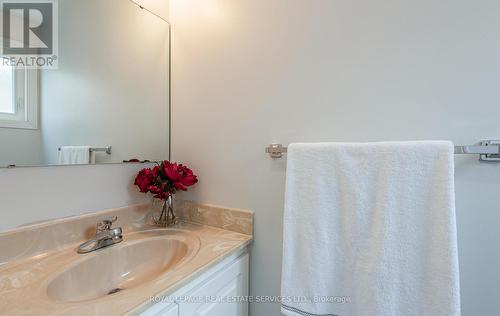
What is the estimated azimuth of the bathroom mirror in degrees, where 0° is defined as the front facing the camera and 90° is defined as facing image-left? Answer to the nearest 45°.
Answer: approximately 315°

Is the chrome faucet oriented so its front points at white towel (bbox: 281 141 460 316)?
yes

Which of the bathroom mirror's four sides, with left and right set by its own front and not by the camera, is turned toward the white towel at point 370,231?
front

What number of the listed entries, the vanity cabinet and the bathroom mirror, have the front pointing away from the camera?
0

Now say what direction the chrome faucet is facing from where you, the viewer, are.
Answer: facing the viewer and to the right of the viewer
